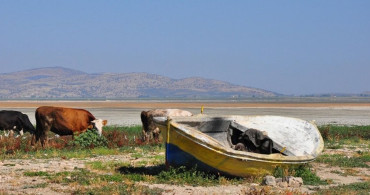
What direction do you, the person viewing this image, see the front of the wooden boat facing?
facing to the left of the viewer

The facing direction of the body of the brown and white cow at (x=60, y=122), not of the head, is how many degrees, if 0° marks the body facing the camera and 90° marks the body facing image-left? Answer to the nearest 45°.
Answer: approximately 270°

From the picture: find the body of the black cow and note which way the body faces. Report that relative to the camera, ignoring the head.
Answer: to the viewer's right

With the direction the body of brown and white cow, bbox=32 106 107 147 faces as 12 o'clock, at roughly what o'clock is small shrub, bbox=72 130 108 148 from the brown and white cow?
The small shrub is roughly at 1 o'clock from the brown and white cow.

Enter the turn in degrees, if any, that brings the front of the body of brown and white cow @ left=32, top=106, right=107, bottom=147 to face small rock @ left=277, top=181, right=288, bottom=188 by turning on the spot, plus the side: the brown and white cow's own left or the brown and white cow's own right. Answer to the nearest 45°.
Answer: approximately 45° to the brown and white cow's own right
